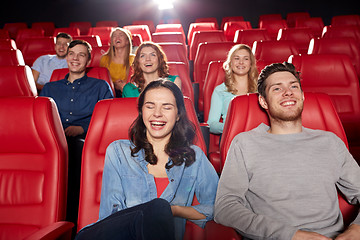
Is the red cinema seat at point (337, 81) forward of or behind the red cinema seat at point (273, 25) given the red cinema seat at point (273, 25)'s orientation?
forward

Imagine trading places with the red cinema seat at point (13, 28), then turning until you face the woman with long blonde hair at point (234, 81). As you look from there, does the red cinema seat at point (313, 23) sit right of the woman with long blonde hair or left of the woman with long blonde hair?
left

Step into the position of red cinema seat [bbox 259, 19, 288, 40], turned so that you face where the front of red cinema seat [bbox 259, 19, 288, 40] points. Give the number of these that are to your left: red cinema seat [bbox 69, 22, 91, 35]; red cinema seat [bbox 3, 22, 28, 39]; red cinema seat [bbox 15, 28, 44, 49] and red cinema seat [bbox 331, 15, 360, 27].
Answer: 1

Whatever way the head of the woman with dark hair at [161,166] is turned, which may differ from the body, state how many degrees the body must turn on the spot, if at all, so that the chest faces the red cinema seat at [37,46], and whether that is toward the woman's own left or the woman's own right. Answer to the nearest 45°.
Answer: approximately 180°

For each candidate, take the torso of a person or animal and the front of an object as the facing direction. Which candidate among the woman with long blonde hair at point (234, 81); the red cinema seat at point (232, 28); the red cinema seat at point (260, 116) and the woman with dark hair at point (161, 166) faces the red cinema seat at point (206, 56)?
the red cinema seat at point (232, 28)

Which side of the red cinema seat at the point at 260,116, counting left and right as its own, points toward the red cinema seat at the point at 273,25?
back

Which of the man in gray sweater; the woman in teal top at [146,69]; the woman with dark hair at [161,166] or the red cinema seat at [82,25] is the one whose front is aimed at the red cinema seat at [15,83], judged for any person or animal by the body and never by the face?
the red cinema seat at [82,25]

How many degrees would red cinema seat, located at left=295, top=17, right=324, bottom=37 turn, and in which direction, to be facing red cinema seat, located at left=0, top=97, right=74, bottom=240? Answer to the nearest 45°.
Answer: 0° — it already faces it

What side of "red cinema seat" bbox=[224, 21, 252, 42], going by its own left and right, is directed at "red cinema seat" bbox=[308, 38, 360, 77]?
front

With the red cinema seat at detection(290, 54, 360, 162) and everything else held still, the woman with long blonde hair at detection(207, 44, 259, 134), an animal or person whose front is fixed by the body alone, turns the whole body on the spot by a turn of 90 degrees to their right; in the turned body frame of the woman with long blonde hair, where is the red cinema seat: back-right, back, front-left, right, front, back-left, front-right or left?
back

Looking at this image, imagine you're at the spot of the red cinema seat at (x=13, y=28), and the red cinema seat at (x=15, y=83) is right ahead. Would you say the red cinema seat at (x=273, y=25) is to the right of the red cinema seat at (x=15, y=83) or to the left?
left

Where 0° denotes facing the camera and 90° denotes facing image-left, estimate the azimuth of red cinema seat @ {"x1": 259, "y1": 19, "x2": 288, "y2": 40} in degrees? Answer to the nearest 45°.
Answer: approximately 0°

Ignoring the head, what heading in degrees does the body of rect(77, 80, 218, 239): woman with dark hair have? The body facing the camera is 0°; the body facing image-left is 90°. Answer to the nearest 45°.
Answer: approximately 0°

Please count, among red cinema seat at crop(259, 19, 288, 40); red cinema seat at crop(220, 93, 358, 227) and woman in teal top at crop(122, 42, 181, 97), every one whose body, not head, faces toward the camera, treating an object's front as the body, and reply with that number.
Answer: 3
